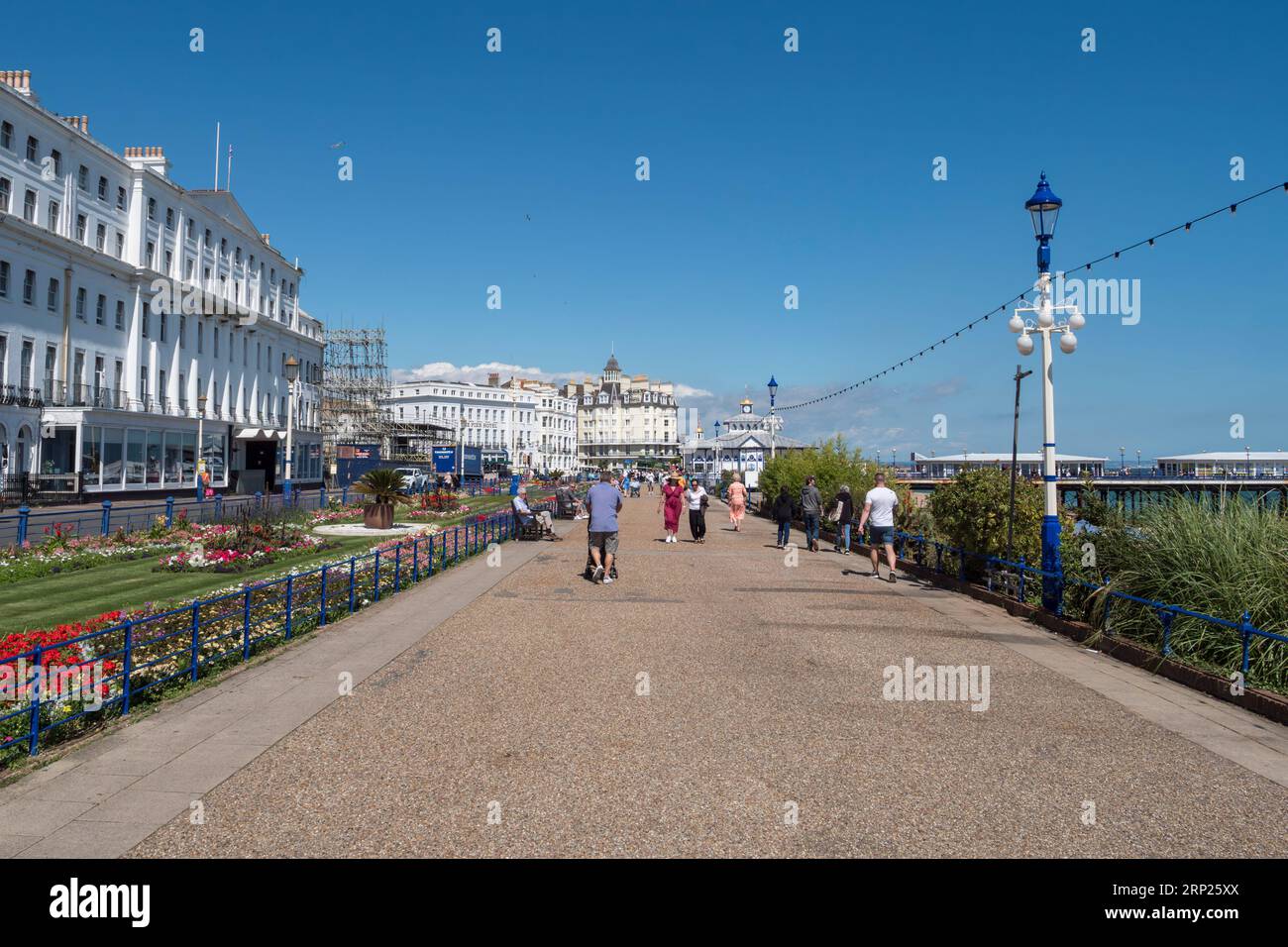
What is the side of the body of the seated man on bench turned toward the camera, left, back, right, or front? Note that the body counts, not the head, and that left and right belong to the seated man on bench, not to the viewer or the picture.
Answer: right

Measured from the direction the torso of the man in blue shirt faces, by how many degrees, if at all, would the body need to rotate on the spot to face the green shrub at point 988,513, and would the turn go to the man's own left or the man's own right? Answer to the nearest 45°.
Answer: approximately 90° to the man's own right

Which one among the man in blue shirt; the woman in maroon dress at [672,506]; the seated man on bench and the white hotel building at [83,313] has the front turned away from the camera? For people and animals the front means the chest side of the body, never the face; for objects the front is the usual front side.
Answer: the man in blue shirt

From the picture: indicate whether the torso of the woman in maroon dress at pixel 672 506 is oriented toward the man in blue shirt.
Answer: yes

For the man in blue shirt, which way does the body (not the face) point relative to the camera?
away from the camera

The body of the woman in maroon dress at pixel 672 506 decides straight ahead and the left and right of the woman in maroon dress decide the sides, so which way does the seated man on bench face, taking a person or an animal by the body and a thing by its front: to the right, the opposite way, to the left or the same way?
to the left

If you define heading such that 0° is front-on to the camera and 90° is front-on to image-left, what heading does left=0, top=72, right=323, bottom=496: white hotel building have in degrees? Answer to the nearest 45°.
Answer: approximately 315°

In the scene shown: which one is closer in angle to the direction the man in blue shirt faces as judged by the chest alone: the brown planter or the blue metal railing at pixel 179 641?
the brown planter

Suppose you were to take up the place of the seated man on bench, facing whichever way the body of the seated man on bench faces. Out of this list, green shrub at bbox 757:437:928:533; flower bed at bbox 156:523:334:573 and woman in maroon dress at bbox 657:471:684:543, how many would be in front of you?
2

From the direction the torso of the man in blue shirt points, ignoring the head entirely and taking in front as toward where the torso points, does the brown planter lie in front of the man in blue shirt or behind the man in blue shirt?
in front

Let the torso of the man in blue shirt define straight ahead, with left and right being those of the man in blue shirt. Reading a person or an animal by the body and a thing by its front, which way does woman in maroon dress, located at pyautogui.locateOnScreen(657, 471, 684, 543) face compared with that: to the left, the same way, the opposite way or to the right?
the opposite way

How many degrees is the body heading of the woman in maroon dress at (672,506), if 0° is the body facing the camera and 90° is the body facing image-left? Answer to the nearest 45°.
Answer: approximately 0°

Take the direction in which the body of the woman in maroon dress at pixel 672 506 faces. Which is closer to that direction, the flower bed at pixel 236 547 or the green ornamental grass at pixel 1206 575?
the green ornamental grass

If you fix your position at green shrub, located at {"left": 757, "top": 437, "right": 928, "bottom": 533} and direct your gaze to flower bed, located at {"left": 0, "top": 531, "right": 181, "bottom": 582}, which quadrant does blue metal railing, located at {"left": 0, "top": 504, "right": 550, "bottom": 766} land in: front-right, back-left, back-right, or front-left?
front-left

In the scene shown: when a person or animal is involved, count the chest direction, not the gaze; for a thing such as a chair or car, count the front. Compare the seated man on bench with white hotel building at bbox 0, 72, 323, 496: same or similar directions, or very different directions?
same or similar directions

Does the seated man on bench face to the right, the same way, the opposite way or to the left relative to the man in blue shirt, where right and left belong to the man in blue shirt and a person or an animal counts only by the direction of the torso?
to the right

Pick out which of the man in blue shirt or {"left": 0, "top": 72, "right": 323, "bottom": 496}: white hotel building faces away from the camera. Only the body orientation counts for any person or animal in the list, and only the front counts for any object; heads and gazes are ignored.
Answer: the man in blue shirt

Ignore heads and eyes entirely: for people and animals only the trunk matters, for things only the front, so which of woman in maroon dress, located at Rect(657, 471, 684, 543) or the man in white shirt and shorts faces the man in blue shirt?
the woman in maroon dress
